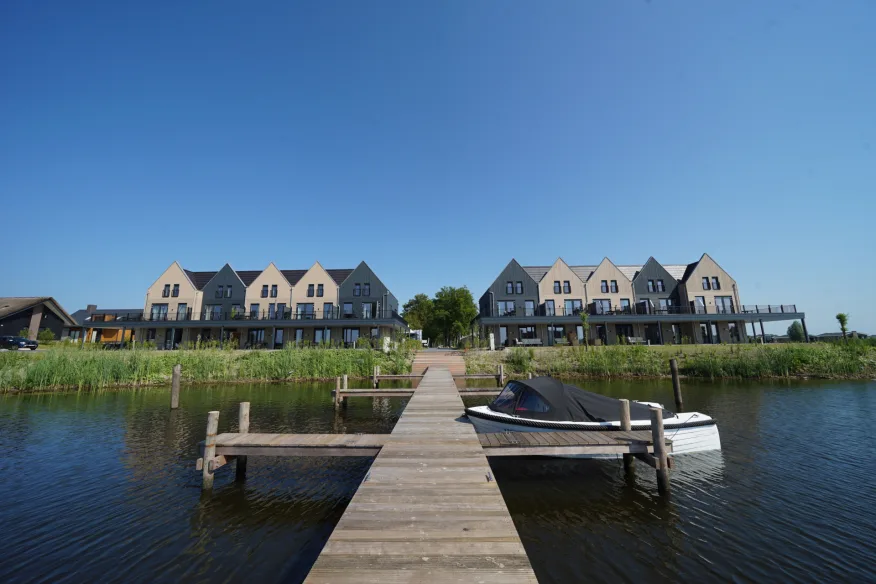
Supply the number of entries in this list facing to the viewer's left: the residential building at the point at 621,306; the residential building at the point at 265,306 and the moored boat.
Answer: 1

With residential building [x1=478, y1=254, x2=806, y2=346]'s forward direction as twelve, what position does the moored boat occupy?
The moored boat is roughly at 12 o'clock from the residential building.

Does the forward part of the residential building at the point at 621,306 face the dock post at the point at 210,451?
yes

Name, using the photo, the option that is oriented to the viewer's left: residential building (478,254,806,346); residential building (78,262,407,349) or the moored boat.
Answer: the moored boat

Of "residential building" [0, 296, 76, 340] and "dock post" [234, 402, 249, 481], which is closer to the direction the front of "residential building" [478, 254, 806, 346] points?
the dock post

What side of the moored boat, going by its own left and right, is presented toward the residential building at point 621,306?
right

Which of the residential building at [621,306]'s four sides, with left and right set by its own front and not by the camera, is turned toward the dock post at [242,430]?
front

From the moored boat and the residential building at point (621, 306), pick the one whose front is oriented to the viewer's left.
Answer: the moored boat

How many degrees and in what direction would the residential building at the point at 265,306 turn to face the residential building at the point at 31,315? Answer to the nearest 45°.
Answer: approximately 135° to its right

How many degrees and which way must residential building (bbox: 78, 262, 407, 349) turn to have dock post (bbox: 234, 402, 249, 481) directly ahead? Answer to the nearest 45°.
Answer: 0° — it already faces it

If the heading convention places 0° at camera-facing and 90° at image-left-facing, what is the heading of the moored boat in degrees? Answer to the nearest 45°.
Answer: approximately 90°

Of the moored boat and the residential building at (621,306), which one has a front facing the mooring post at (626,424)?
the residential building

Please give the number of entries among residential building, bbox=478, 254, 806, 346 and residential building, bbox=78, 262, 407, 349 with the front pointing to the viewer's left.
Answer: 0

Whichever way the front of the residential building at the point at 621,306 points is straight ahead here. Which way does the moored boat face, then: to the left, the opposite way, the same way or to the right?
to the right
